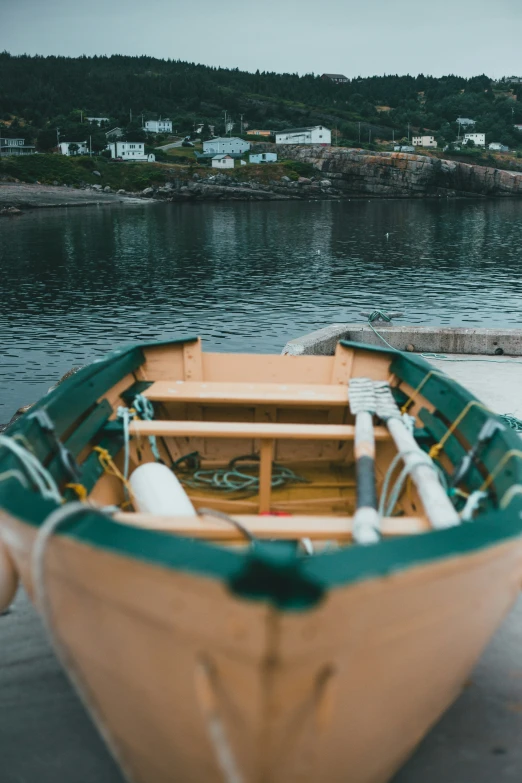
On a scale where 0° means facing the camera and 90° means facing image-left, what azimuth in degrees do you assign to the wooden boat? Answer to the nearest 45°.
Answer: approximately 0°
